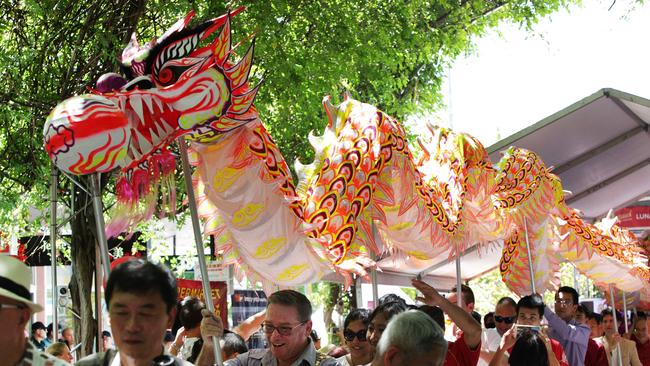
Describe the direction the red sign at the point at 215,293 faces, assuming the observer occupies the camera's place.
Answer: facing the viewer

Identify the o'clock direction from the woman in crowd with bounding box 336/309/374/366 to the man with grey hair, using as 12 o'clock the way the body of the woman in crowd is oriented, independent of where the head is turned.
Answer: The man with grey hair is roughly at 12 o'clock from the woman in crowd.

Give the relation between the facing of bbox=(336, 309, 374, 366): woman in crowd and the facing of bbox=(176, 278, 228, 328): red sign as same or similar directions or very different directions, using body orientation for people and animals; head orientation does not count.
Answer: same or similar directions

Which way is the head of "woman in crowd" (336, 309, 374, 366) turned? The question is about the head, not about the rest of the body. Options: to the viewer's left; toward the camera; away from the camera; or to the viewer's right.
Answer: toward the camera

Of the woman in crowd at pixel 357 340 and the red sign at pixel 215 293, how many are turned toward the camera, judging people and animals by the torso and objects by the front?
2

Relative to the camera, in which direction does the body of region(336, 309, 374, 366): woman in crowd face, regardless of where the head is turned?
toward the camera

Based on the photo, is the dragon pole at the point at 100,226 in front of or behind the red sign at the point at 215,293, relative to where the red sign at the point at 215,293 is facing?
in front

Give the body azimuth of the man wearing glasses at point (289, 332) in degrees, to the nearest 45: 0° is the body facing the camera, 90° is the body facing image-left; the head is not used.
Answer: approximately 45°

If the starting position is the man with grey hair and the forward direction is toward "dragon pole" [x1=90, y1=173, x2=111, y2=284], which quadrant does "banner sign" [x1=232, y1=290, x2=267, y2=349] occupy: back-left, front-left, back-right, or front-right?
front-right

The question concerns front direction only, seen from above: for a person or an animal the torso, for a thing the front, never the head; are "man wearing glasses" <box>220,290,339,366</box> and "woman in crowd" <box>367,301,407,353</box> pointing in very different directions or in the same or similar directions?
same or similar directions
